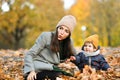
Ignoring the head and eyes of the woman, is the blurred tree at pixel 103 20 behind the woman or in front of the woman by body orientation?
behind

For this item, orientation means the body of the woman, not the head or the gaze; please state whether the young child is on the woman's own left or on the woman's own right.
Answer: on the woman's own left

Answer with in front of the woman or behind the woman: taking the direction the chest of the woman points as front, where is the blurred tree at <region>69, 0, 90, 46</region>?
behind

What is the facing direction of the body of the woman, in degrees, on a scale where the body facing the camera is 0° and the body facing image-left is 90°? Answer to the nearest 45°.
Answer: approximately 0°

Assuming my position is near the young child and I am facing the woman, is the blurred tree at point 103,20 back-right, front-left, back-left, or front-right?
back-right
